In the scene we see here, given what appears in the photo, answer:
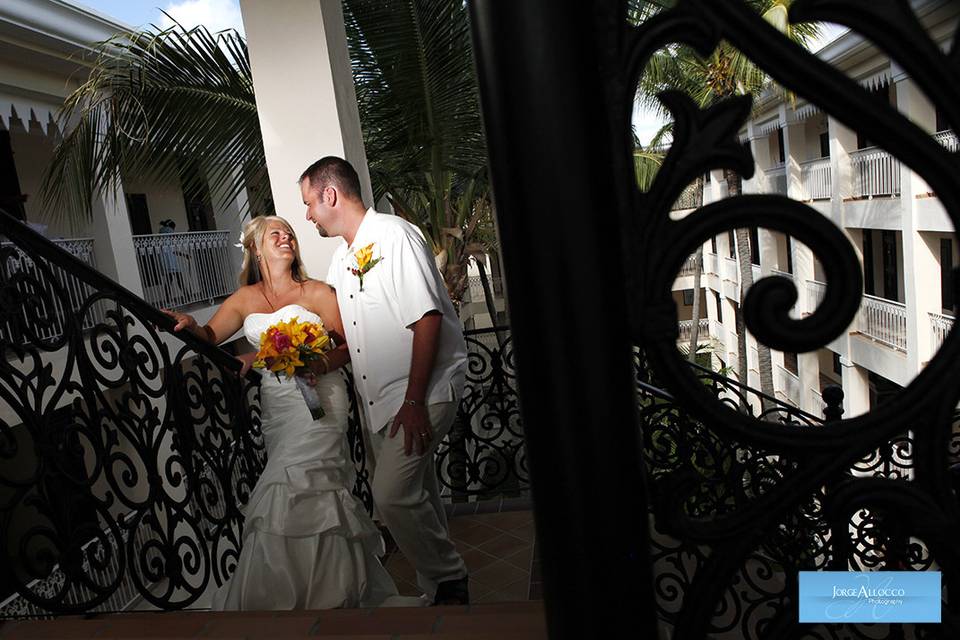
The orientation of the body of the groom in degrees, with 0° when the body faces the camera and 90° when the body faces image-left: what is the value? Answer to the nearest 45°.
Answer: approximately 45°

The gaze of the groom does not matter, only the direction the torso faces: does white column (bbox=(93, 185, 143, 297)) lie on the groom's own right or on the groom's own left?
on the groom's own right

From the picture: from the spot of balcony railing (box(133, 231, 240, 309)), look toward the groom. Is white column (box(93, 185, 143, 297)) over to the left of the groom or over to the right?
right
